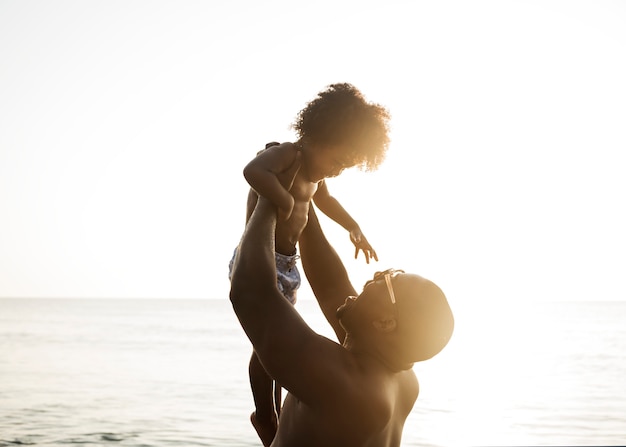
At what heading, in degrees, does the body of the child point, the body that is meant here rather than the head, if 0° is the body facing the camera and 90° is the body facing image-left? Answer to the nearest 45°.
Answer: approximately 315°

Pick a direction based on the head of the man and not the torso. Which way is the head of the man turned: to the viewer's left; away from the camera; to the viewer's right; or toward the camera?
to the viewer's left

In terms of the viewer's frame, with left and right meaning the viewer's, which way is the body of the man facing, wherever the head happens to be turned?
facing away from the viewer and to the left of the viewer
